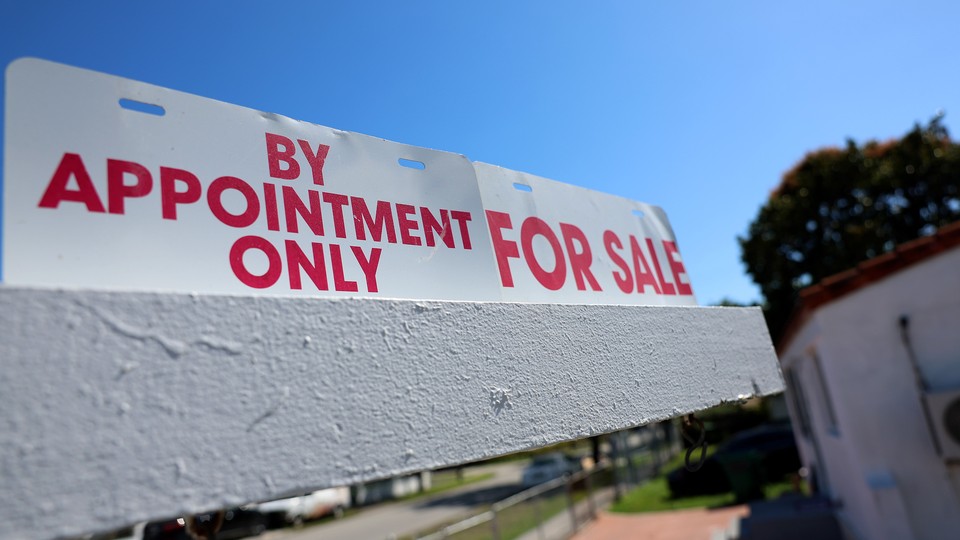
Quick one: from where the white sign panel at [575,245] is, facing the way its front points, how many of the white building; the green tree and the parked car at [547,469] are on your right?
0

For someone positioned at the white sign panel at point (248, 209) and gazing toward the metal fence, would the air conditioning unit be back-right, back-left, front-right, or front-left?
front-right

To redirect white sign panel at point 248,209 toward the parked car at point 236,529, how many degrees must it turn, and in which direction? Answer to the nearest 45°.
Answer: approximately 135° to its left

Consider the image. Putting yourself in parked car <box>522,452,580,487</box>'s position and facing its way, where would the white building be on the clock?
The white building is roughly at 10 o'clock from the parked car.

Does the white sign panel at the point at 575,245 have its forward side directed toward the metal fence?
no
